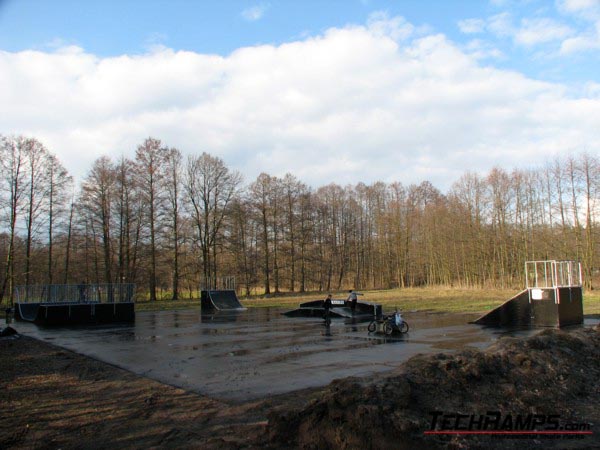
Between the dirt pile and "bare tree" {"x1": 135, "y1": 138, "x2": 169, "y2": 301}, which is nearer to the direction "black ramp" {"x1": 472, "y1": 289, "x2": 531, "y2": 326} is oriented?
the bare tree

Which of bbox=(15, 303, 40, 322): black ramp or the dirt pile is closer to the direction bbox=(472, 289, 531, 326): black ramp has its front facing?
the black ramp

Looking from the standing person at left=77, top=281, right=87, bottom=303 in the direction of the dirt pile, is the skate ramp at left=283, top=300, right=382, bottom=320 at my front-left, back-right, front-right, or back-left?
front-left

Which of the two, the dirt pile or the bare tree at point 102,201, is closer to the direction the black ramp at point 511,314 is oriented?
the bare tree

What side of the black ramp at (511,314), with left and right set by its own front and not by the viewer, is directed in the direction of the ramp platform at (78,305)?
front

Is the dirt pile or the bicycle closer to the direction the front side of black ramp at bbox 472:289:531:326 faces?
the bicycle

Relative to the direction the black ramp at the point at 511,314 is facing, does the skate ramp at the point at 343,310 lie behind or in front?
in front

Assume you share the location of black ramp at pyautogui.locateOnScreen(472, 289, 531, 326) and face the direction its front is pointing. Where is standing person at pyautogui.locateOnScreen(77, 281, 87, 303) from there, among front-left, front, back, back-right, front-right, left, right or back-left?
front

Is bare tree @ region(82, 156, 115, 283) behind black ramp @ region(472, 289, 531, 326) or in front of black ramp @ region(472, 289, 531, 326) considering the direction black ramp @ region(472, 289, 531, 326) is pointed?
in front

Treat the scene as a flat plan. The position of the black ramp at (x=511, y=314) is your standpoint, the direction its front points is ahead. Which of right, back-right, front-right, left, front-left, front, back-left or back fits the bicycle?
front-left

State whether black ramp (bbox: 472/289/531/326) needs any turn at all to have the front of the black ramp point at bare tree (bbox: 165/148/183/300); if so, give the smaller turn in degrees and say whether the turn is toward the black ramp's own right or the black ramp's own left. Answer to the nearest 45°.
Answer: approximately 45° to the black ramp's own right

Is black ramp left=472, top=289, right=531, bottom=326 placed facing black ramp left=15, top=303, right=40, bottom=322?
yes

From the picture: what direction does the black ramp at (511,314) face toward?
to the viewer's left

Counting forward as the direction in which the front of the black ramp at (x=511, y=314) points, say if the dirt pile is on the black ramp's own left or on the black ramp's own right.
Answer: on the black ramp's own left
